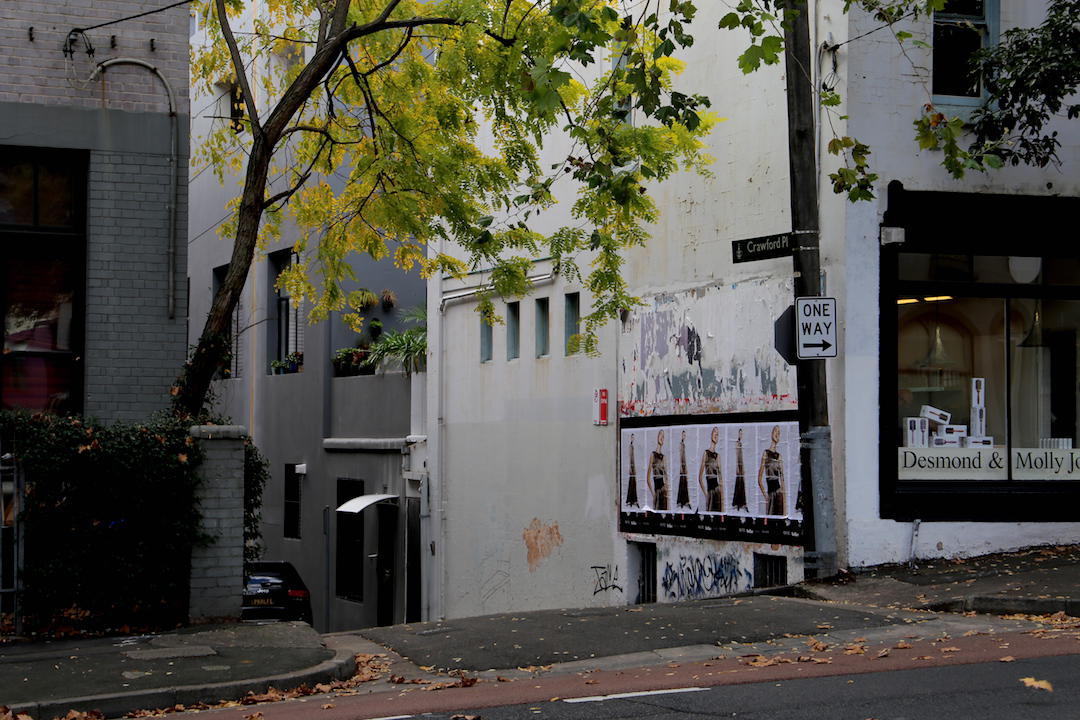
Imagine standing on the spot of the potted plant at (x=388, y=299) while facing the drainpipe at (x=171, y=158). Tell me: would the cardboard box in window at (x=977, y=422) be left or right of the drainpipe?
left

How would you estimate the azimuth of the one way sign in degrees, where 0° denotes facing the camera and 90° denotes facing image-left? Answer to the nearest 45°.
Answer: approximately 0°

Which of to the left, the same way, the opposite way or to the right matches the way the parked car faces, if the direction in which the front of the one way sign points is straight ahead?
the opposite way

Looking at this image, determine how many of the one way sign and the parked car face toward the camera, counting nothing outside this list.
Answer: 1

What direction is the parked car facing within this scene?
away from the camera

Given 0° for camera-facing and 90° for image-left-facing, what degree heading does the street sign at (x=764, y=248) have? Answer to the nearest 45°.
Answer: approximately 45°

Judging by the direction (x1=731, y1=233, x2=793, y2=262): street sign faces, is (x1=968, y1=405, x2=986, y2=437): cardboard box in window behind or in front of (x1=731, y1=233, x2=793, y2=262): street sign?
behind

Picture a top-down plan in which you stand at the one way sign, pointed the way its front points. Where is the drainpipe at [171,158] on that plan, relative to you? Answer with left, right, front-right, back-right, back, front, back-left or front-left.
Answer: right

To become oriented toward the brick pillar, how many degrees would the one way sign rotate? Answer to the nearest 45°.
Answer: approximately 90° to its right

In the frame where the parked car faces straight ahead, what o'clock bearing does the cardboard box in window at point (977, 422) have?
The cardboard box in window is roughly at 4 o'clock from the parked car.

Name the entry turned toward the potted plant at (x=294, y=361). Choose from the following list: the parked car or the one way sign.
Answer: the parked car
